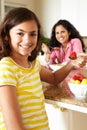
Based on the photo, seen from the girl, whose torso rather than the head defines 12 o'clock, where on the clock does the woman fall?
The woman is roughly at 8 o'clock from the girl.

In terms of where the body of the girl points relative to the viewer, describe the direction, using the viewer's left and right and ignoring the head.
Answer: facing the viewer and to the right of the viewer

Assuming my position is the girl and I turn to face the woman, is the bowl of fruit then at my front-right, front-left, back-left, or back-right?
front-right

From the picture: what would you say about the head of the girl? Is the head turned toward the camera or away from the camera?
toward the camera
